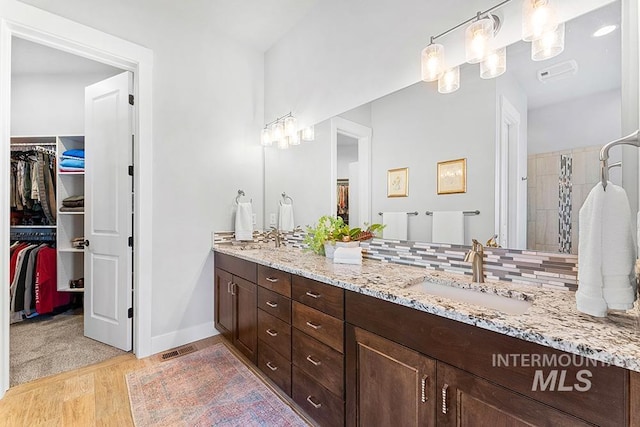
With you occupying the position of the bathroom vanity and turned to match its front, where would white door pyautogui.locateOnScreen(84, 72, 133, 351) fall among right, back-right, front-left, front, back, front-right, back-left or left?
front-right

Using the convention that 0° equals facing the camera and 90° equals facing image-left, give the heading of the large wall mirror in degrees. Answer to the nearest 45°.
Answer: approximately 45°

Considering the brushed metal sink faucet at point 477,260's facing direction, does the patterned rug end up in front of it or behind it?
in front

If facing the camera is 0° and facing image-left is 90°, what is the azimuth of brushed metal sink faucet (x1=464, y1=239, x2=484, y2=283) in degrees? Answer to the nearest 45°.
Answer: approximately 45°

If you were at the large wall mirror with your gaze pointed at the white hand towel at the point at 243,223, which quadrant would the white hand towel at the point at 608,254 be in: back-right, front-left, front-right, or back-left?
back-left

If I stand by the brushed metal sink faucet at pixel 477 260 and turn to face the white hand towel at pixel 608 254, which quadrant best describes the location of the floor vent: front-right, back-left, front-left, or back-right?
back-right

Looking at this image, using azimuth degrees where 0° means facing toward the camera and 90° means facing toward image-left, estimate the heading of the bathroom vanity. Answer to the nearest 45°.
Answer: approximately 45°

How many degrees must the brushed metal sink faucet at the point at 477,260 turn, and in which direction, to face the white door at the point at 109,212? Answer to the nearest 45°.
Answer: approximately 45° to its right

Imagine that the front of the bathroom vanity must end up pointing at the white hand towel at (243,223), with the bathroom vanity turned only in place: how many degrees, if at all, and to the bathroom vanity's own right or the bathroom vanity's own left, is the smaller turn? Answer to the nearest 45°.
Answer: approximately 90° to the bathroom vanity's own right
